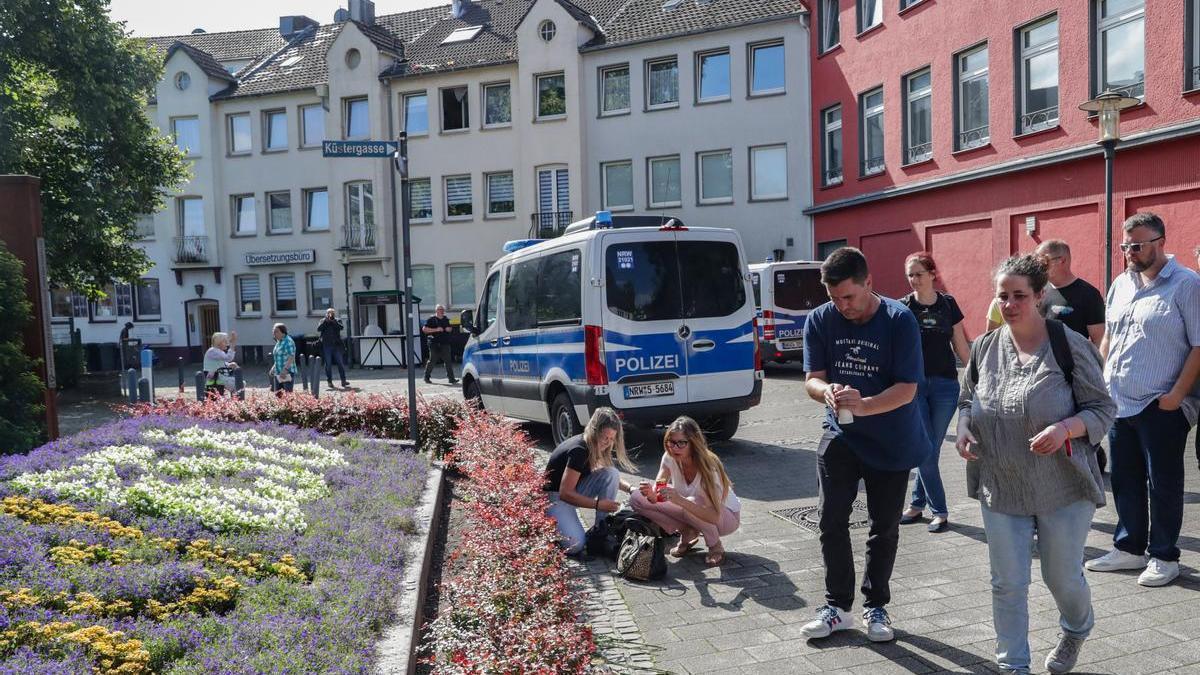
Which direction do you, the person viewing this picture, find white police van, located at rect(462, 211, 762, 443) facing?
facing away from the viewer and to the left of the viewer

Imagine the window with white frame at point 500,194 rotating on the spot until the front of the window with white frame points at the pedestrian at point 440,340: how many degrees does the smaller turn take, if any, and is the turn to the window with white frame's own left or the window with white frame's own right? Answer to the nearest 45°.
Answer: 0° — it already faces them

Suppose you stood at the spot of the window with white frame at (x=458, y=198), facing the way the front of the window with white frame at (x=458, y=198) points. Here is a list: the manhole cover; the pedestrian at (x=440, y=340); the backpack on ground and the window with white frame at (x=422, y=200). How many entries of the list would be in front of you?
3

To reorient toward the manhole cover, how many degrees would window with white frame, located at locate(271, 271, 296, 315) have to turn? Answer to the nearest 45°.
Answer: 0° — it already faces it

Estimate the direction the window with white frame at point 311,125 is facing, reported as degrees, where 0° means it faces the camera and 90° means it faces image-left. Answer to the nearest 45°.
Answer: approximately 0°

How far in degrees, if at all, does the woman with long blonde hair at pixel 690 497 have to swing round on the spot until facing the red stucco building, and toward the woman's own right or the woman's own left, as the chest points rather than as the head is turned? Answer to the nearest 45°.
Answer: approximately 180°
